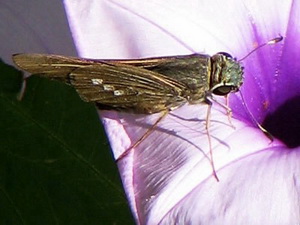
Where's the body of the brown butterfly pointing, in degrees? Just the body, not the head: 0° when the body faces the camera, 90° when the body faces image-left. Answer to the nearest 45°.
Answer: approximately 270°
